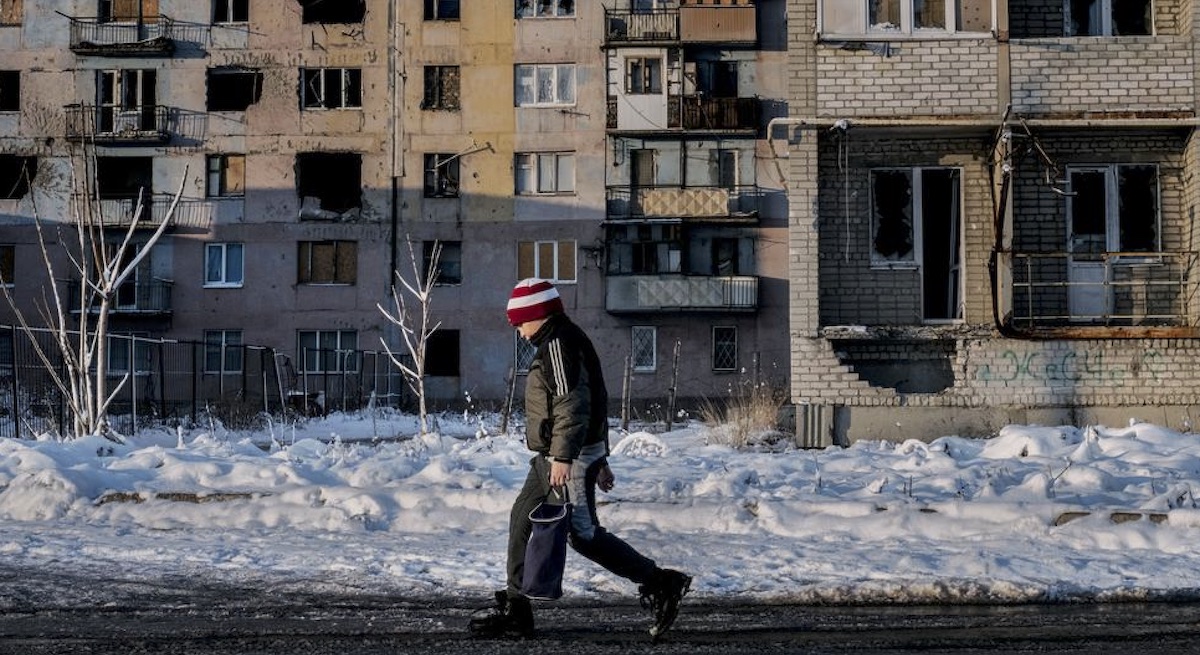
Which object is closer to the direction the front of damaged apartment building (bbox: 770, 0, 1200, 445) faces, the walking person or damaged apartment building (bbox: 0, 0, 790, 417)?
the walking person

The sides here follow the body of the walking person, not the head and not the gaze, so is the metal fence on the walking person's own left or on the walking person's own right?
on the walking person's own right

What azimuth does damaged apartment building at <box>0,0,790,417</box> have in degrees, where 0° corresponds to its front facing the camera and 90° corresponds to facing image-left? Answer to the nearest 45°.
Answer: approximately 0°

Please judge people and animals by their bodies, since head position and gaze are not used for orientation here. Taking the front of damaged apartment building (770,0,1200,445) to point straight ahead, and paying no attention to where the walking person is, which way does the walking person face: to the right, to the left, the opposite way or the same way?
to the right

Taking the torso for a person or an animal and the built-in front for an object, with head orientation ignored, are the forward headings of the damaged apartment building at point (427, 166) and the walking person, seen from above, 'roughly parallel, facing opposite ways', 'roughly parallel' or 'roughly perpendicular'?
roughly perpendicular

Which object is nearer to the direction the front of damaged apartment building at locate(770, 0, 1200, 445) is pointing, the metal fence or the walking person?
the walking person

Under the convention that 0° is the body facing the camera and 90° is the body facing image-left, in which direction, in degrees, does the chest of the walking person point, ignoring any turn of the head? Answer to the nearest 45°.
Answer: approximately 90°

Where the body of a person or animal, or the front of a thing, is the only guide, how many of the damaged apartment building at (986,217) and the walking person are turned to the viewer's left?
1
